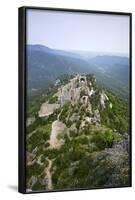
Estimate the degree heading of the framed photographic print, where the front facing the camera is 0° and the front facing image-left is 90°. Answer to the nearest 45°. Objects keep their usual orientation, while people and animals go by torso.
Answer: approximately 315°
